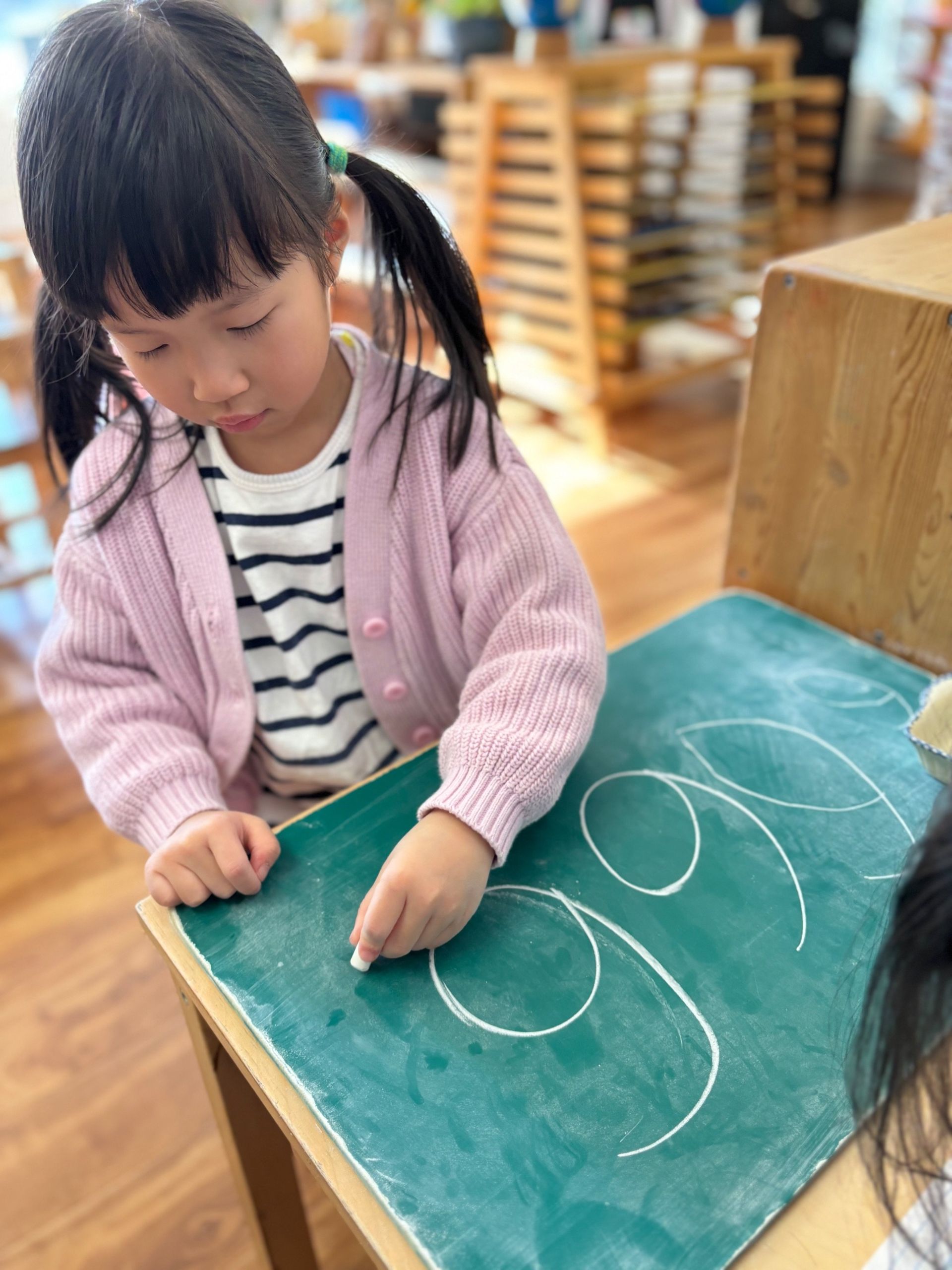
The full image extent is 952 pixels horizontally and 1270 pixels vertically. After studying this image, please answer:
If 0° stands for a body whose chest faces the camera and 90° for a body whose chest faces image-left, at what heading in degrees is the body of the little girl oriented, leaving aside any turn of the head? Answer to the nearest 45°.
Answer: approximately 0°

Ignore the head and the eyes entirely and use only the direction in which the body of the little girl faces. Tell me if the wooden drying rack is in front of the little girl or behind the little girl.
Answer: behind
